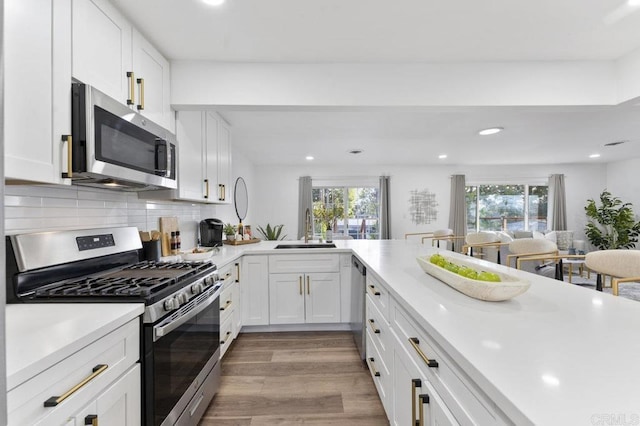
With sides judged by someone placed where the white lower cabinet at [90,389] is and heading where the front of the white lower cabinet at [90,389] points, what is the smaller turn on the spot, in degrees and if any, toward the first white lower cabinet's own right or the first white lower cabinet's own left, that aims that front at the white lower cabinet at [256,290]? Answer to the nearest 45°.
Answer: approximately 90° to the first white lower cabinet's own left

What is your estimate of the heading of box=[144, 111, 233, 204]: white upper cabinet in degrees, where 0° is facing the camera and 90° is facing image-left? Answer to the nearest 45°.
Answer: approximately 315°

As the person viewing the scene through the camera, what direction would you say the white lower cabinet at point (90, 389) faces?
facing the viewer and to the right of the viewer

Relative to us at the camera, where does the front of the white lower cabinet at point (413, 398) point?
facing to the left of the viewer

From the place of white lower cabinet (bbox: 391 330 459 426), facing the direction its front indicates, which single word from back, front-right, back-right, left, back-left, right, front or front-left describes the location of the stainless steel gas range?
front

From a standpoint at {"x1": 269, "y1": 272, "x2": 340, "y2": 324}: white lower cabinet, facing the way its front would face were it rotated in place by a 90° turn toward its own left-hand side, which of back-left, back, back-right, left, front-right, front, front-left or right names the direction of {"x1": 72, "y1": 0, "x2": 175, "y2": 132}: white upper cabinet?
back-right

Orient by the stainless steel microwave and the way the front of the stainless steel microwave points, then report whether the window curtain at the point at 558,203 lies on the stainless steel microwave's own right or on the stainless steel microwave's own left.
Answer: on the stainless steel microwave's own left

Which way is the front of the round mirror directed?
to the viewer's right

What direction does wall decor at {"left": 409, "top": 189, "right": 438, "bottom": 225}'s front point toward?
toward the camera

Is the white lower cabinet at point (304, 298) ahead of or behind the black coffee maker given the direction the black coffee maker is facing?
ahead

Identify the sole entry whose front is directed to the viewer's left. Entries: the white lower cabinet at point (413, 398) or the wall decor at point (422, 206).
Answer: the white lower cabinet

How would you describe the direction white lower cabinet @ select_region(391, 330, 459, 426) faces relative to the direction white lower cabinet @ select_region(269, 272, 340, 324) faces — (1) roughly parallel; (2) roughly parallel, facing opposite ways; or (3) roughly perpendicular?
roughly perpendicular

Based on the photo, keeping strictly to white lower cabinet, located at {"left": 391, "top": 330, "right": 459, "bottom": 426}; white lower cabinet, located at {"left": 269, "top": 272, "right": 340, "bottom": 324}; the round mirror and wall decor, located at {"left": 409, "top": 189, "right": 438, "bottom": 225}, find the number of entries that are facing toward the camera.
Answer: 2

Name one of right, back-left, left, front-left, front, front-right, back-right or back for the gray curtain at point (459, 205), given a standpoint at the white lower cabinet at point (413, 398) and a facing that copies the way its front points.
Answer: right

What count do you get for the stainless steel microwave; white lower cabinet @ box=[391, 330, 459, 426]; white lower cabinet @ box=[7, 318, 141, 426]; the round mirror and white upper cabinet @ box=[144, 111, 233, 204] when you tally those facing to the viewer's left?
1

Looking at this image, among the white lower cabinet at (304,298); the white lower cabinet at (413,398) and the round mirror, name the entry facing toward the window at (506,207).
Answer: the round mirror
